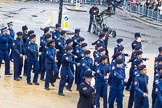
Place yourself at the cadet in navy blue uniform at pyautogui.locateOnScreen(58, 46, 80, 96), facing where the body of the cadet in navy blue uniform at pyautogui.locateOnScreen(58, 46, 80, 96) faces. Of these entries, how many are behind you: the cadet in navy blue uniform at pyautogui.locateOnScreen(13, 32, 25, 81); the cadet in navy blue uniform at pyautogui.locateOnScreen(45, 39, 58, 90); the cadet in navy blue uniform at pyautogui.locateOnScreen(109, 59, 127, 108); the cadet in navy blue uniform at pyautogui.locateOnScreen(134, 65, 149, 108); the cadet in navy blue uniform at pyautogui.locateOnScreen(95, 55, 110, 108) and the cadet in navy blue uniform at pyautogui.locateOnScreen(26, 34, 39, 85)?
3

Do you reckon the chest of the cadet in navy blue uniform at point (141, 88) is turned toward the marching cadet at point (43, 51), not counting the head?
no

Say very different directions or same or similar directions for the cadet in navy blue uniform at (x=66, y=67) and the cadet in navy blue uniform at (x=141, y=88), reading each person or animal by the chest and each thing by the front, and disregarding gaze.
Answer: same or similar directions

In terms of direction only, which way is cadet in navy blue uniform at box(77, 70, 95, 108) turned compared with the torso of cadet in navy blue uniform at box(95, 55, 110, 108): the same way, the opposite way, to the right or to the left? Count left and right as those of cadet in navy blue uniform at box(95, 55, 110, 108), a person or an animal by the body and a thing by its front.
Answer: the same way

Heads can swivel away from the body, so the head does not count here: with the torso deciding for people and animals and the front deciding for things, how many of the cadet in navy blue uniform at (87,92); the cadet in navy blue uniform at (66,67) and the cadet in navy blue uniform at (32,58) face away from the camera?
0
